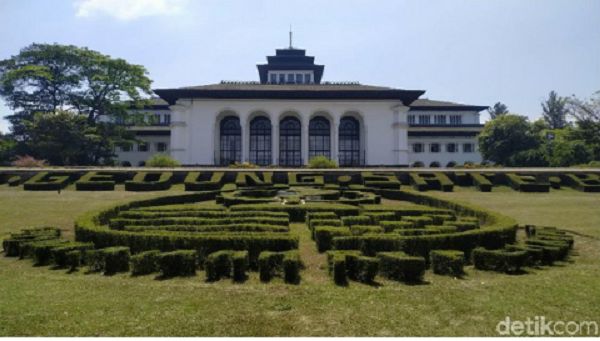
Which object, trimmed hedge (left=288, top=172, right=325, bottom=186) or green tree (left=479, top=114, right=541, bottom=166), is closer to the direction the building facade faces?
the trimmed hedge

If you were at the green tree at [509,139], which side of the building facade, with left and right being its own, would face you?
left

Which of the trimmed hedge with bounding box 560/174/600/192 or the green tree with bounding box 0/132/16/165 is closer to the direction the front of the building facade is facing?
the trimmed hedge

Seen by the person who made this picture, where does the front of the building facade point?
facing the viewer

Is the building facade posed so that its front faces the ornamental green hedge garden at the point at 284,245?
yes

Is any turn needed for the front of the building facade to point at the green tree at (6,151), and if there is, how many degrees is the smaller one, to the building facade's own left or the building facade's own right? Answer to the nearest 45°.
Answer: approximately 90° to the building facade's own right

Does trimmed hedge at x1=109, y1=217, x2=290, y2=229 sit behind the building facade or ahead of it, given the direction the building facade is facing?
ahead

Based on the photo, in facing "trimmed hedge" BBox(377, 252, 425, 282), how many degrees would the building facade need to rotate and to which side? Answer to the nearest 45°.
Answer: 0° — it already faces it

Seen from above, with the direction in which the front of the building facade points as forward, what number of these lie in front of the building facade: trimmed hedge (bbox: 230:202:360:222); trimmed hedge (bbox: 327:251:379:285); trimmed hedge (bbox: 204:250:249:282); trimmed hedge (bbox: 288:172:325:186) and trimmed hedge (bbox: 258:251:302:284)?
5

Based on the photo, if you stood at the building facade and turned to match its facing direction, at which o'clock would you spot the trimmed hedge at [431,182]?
The trimmed hedge is roughly at 11 o'clock from the building facade.

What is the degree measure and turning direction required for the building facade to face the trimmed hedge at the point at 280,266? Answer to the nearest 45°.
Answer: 0° — it already faces it

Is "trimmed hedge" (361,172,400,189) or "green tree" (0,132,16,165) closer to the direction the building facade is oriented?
the trimmed hedge

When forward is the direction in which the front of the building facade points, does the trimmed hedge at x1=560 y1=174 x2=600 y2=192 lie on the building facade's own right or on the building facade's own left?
on the building facade's own left

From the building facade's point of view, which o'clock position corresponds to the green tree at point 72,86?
The green tree is roughly at 3 o'clock from the building facade.

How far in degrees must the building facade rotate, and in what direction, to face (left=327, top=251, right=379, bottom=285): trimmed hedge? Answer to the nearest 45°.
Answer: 0° — it already faces it

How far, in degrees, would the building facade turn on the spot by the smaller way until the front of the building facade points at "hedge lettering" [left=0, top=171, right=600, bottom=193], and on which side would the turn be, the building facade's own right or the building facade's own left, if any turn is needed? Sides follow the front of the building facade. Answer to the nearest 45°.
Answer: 0° — it already faces it

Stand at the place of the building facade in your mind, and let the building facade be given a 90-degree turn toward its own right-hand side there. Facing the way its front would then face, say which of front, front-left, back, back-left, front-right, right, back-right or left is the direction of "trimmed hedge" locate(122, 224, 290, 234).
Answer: left

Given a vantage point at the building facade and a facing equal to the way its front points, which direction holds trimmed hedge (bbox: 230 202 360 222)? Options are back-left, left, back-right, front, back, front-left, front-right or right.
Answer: front
